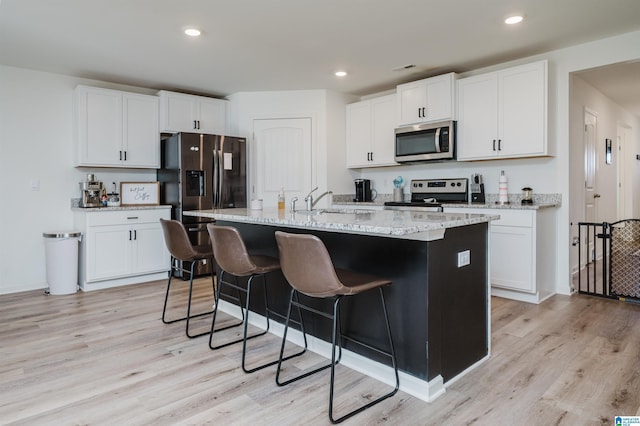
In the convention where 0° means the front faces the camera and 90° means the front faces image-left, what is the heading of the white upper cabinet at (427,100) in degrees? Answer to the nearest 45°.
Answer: approximately 45°

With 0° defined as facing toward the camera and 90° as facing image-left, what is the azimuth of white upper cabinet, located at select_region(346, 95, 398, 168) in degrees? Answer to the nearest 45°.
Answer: approximately 45°

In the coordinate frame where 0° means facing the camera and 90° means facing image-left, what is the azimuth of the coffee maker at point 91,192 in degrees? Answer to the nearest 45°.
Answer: approximately 315°

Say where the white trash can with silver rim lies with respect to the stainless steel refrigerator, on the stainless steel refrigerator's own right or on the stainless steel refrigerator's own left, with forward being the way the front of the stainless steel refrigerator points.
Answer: on the stainless steel refrigerator's own right

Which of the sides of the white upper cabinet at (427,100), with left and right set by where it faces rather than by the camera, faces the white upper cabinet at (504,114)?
left
